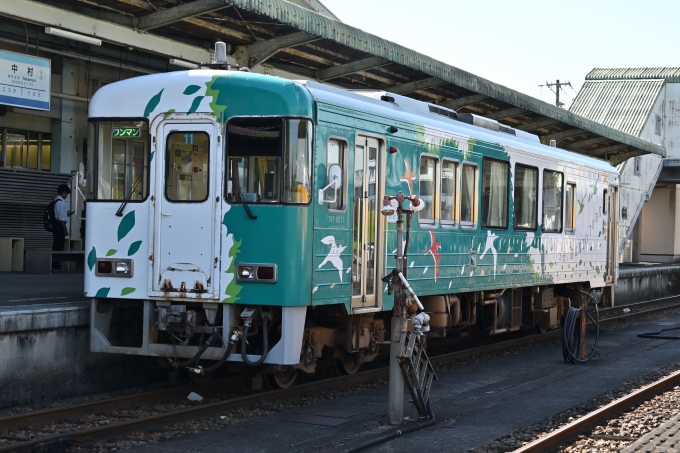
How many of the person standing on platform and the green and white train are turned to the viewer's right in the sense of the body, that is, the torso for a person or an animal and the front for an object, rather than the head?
1

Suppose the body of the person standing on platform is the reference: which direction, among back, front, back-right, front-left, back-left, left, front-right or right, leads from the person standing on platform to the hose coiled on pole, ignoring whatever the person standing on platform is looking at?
front-right

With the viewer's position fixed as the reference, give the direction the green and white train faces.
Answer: facing the viewer and to the left of the viewer

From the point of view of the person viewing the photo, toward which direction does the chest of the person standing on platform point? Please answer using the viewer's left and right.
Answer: facing to the right of the viewer

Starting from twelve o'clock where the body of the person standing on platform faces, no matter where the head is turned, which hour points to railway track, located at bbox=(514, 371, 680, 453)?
The railway track is roughly at 2 o'clock from the person standing on platform.

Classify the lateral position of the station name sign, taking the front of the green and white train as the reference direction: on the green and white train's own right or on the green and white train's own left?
on the green and white train's own right

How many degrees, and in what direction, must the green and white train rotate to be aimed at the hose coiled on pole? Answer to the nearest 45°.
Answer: approximately 180°
